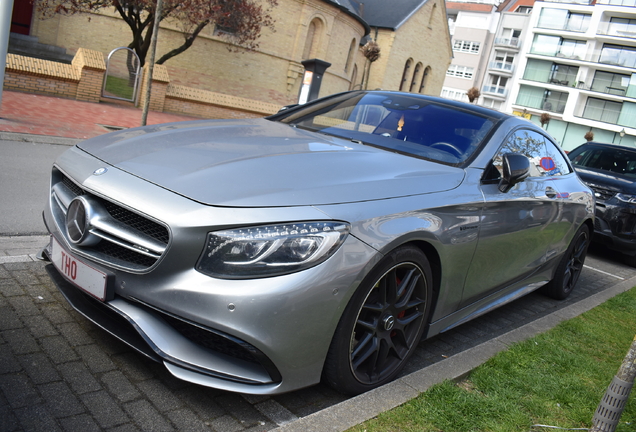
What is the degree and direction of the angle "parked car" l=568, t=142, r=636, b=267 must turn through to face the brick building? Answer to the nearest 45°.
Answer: approximately 90° to its right

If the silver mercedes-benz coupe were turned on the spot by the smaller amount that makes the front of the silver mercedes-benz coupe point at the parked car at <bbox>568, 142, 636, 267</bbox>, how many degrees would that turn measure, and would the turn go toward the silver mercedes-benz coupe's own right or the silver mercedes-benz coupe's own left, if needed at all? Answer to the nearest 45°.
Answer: approximately 180°

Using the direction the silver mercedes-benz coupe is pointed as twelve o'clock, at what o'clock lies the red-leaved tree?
The red-leaved tree is roughly at 4 o'clock from the silver mercedes-benz coupe.

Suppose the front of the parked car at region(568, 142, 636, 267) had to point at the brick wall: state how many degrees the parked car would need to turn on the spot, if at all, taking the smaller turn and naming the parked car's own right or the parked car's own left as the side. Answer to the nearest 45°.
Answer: approximately 45° to the parked car's own right

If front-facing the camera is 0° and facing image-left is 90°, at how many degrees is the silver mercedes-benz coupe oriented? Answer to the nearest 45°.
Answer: approximately 45°

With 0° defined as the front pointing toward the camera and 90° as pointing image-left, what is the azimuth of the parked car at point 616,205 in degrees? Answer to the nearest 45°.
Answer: approximately 45°

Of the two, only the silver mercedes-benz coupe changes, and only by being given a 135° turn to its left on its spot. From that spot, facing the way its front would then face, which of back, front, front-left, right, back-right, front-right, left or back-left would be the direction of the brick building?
left

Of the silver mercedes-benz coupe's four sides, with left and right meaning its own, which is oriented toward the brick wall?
right
